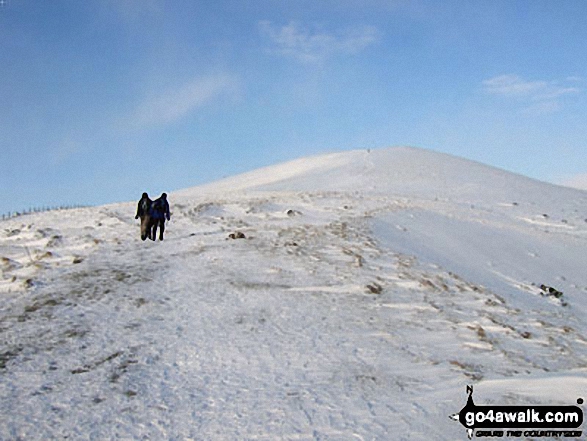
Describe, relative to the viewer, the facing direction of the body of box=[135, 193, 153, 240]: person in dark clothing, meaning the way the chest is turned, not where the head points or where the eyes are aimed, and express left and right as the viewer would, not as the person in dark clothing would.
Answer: facing away from the viewer
